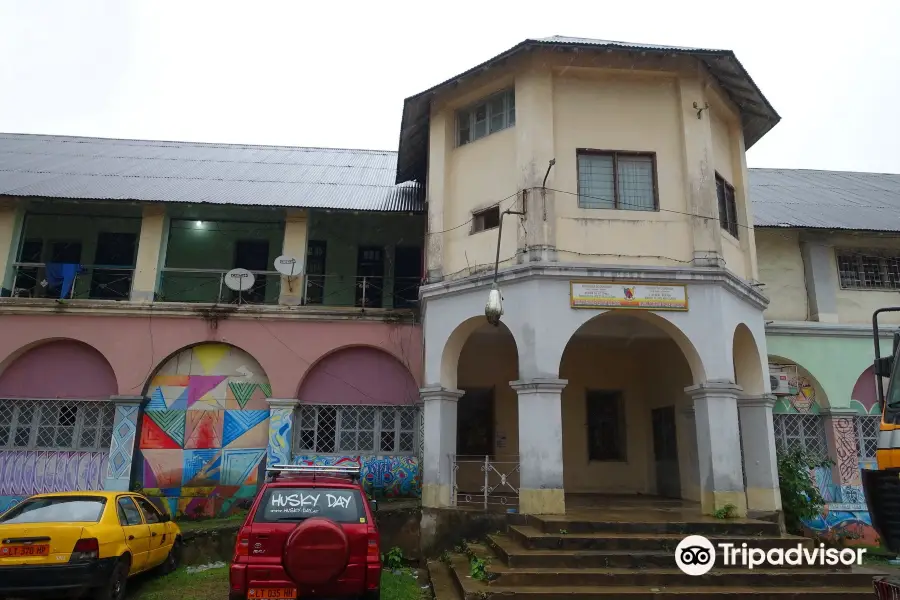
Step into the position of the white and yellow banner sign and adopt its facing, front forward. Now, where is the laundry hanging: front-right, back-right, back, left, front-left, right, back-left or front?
right

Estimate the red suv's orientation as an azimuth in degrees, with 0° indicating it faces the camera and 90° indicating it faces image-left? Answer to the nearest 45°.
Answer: approximately 180°

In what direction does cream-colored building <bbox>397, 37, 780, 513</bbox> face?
toward the camera

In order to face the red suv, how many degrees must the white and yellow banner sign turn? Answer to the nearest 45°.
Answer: approximately 45° to its right

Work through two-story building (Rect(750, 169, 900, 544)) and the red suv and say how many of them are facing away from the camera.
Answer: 1

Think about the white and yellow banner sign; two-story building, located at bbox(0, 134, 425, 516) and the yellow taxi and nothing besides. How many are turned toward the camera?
2

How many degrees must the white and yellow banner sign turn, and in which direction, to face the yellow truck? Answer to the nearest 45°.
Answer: approximately 45° to its left

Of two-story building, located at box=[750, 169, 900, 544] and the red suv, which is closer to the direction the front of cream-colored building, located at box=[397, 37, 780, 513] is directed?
the red suv

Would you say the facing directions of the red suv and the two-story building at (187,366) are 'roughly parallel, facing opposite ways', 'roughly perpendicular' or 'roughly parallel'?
roughly parallel, facing opposite ways

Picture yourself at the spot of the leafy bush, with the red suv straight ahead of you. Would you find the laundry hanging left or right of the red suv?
right

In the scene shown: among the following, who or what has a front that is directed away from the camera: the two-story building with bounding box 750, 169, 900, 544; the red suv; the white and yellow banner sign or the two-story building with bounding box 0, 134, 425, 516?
the red suv

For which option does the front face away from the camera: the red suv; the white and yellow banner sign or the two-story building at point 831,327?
the red suv

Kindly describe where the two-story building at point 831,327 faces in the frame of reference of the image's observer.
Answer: facing the viewer

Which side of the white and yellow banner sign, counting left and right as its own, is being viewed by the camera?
front

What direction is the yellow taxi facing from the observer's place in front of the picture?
facing away from the viewer and to the right of the viewer

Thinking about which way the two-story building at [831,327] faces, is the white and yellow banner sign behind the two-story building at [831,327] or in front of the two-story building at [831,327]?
in front

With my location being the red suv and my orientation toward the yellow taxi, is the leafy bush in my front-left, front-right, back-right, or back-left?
back-right

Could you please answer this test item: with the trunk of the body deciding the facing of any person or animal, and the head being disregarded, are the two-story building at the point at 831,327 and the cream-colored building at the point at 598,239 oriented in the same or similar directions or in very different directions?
same or similar directions

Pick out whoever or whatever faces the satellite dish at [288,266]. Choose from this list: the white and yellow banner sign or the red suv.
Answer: the red suv
